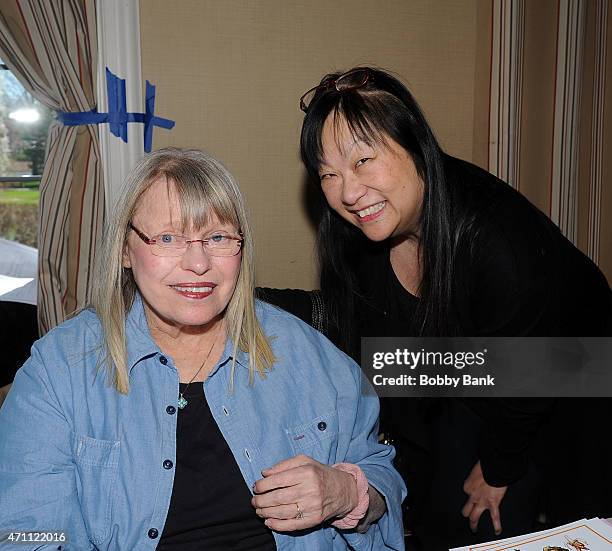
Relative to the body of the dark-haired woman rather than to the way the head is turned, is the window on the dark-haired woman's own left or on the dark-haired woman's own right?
on the dark-haired woman's own right

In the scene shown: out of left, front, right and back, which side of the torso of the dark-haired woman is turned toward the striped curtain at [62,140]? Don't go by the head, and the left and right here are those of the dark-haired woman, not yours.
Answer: right

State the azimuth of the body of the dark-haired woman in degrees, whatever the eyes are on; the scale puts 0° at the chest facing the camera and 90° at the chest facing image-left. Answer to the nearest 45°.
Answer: approximately 45°

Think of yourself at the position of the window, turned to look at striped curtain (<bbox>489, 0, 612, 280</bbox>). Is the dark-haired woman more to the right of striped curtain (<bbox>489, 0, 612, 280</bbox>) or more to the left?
right

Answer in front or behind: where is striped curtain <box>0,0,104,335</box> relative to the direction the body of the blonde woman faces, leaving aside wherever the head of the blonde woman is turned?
behind

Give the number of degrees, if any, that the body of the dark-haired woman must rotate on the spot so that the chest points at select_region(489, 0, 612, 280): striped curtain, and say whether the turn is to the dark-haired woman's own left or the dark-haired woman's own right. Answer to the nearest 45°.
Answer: approximately 135° to the dark-haired woman's own right

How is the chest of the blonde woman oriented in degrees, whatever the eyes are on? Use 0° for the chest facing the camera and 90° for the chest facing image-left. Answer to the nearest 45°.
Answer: approximately 0°

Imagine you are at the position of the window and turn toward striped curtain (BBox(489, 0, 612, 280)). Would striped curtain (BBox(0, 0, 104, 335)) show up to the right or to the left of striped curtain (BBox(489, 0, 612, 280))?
right

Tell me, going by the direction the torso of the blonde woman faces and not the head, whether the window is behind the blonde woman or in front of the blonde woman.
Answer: behind
